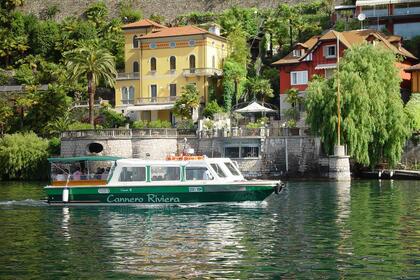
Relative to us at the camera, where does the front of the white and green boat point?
facing to the right of the viewer
